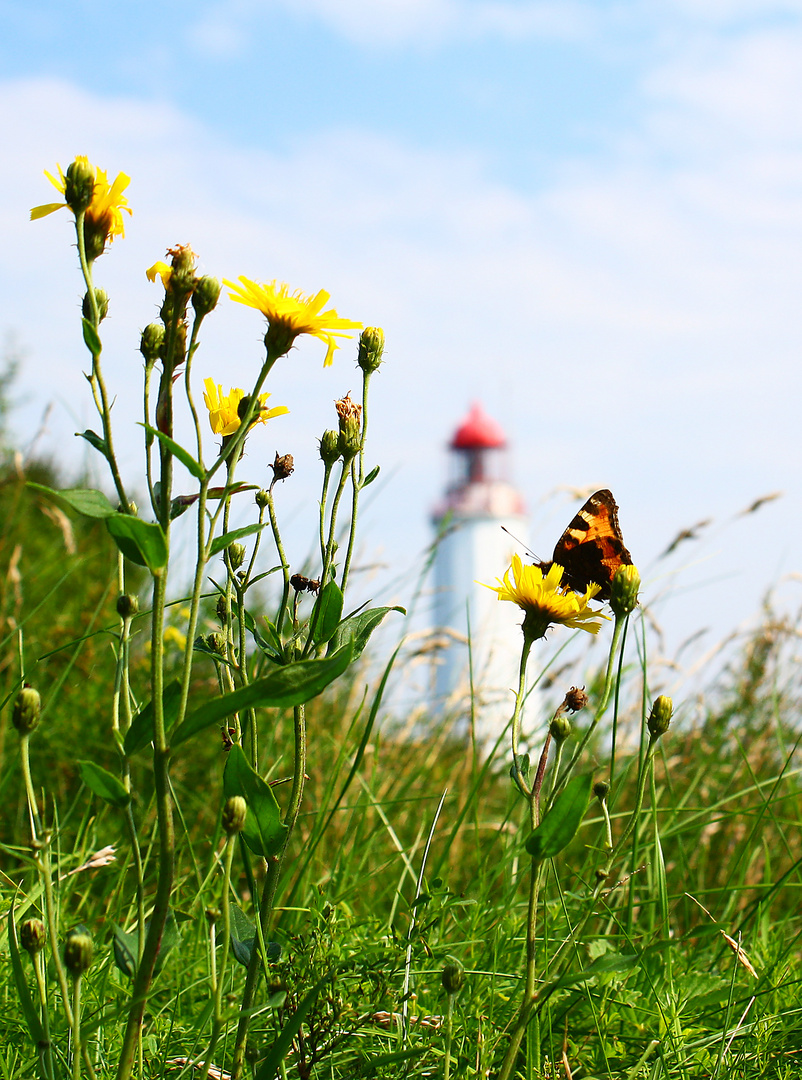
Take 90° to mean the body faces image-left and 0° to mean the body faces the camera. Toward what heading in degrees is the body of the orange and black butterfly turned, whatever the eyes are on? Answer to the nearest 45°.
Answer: approximately 90°
